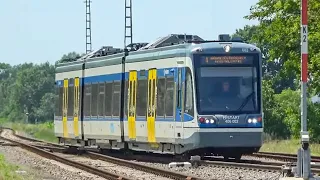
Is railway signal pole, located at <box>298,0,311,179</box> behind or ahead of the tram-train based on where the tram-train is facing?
ahead

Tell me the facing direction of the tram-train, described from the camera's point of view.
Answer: facing the viewer and to the right of the viewer
